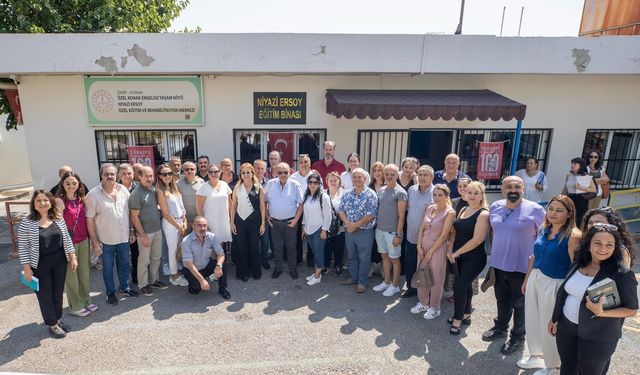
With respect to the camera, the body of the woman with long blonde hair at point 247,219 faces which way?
toward the camera

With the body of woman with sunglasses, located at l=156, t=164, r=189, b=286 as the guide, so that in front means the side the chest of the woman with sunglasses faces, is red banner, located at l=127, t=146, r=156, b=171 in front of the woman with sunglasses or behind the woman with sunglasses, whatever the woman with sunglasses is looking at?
behind

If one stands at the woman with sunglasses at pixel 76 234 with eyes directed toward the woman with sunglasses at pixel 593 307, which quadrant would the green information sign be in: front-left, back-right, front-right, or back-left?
back-left

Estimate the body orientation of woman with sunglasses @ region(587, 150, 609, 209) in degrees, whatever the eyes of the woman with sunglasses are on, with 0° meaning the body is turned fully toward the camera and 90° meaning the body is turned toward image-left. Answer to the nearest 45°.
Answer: approximately 45°

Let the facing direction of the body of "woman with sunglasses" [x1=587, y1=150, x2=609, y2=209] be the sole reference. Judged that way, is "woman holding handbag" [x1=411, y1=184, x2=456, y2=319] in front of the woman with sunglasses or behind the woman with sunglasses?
in front

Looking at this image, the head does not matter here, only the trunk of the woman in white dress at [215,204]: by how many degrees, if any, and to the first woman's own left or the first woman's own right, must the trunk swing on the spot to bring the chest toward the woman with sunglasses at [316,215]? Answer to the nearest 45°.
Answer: approximately 90° to the first woman's own left

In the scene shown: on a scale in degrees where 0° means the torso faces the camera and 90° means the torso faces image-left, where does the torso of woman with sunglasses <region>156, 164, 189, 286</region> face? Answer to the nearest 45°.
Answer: approximately 315°

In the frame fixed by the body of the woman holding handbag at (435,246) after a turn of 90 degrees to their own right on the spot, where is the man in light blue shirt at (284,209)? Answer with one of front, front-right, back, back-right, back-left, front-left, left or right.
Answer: front-left

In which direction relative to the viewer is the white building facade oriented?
toward the camera

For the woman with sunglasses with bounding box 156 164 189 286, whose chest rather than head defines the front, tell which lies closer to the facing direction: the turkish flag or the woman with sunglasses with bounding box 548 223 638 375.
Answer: the woman with sunglasses

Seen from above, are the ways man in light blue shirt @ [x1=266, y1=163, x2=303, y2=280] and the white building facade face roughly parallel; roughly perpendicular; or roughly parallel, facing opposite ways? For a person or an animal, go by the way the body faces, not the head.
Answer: roughly parallel
